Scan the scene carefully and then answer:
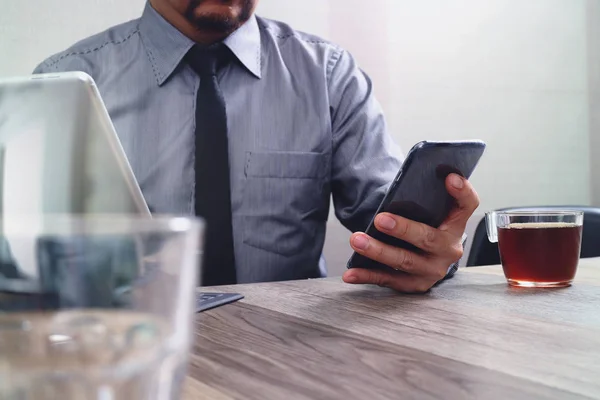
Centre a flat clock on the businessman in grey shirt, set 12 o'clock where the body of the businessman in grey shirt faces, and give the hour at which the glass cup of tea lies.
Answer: The glass cup of tea is roughly at 11 o'clock from the businessman in grey shirt.

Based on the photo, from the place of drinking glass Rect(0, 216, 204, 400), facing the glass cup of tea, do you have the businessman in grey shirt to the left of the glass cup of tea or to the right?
left

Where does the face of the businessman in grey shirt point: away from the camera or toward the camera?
toward the camera

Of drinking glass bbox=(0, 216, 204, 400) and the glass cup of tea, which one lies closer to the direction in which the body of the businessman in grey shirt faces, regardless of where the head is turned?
the drinking glass

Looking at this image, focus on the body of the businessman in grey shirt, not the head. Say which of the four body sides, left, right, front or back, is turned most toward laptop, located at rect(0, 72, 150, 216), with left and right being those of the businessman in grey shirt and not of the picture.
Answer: front

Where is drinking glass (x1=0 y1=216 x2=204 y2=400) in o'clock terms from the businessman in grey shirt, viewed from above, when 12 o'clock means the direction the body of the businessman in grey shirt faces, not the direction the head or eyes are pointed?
The drinking glass is roughly at 12 o'clock from the businessman in grey shirt.

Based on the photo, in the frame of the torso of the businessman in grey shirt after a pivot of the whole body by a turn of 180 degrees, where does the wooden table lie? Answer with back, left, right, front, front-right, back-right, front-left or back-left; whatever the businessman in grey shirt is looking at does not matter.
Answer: back

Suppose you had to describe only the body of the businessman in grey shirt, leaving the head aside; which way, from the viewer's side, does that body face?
toward the camera

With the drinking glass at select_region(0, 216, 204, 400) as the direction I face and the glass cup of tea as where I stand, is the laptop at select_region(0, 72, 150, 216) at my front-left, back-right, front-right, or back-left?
front-right
